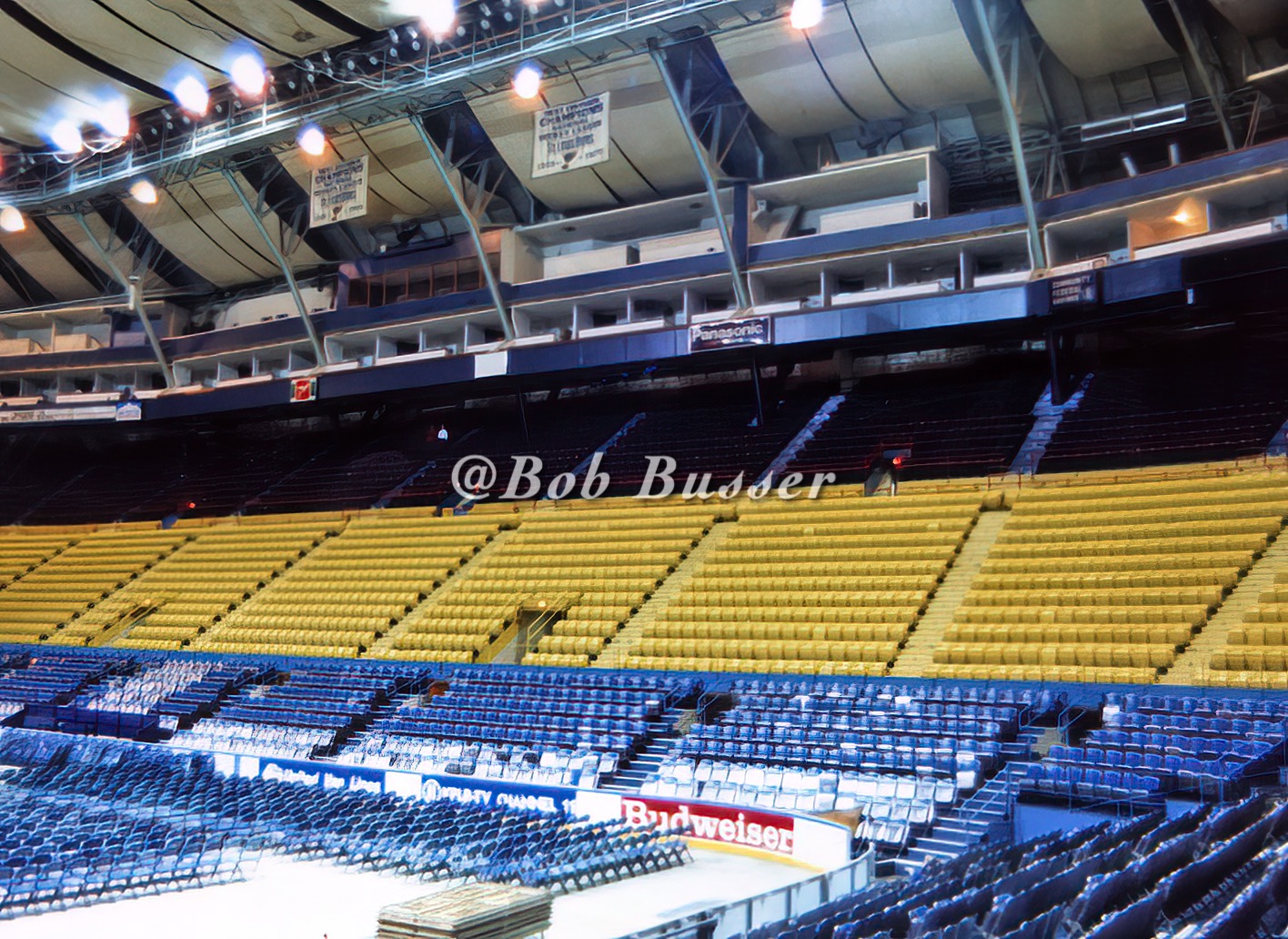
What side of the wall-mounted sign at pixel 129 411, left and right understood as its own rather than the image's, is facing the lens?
front

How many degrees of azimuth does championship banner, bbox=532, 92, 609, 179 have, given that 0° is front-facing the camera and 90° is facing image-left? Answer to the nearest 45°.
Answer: approximately 45°

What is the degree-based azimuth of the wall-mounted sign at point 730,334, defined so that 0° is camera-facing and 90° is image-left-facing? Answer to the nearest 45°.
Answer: approximately 45°

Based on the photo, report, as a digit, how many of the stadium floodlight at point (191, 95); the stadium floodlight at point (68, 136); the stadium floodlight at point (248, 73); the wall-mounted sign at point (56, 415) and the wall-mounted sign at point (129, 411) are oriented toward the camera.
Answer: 5

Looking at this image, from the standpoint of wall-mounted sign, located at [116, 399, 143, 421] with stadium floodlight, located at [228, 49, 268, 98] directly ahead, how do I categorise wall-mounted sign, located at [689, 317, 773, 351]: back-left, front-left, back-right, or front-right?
front-left

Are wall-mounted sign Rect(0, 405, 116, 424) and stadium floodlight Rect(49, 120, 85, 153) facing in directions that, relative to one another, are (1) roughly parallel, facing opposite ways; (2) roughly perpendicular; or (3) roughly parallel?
roughly parallel

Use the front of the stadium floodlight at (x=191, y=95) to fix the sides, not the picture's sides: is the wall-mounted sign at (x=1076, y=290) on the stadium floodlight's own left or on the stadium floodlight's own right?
on the stadium floodlight's own left

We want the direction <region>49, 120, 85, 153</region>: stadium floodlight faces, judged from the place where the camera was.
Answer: facing the viewer

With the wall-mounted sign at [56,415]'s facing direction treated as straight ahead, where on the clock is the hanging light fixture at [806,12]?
The hanging light fixture is roughly at 11 o'clock from the wall-mounted sign.

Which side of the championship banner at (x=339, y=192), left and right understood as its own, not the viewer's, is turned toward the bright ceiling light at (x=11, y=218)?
right

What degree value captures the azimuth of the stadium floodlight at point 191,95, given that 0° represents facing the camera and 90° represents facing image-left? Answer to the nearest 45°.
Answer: approximately 0°

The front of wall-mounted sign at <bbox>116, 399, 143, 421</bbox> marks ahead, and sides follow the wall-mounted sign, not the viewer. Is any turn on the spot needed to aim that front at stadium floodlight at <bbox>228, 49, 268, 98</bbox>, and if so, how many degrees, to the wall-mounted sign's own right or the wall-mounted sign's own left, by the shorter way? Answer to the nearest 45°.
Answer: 0° — it already faces it

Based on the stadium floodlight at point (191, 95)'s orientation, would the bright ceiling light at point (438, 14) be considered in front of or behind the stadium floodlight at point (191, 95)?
in front

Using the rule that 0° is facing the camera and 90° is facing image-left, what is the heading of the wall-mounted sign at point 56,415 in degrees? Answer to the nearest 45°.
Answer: approximately 0°

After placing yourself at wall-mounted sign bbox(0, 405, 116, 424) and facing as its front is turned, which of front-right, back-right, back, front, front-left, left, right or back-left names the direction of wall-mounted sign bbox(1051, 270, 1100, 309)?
front-left

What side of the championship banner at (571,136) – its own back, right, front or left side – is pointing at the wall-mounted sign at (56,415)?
right

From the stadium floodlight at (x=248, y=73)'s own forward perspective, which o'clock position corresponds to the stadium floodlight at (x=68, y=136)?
the stadium floodlight at (x=68, y=136) is roughly at 5 o'clock from the stadium floodlight at (x=248, y=73).

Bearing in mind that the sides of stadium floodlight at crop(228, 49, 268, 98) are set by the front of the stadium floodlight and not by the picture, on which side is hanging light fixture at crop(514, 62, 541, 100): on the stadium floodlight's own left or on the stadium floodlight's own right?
on the stadium floodlight's own left

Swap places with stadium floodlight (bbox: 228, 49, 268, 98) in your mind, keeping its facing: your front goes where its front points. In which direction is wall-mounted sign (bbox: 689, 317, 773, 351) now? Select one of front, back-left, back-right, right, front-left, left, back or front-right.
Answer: left
